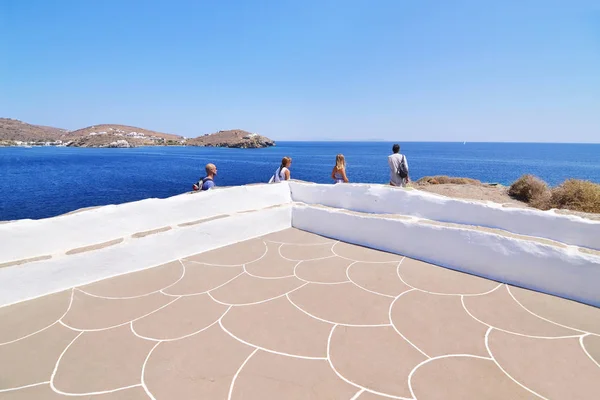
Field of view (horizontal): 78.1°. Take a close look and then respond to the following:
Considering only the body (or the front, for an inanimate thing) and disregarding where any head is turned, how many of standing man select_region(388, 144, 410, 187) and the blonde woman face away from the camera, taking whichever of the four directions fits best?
2

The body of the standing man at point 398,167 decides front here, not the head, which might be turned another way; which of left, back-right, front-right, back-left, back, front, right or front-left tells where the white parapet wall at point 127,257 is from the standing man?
back-left

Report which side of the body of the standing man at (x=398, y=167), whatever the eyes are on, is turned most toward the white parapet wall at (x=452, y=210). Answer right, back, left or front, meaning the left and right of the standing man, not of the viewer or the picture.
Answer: back

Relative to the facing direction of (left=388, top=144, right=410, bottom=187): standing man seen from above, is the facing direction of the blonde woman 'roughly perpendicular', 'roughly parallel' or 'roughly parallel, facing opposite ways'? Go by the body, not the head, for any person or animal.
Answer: roughly parallel

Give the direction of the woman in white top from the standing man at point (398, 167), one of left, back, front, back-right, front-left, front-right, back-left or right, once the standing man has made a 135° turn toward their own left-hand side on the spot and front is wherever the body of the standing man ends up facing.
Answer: front-right

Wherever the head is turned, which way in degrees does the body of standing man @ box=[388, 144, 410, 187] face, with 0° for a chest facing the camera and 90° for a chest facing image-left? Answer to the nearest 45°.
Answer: approximately 180°

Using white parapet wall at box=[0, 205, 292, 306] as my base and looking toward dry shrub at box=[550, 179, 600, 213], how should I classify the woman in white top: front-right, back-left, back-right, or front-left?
front-left

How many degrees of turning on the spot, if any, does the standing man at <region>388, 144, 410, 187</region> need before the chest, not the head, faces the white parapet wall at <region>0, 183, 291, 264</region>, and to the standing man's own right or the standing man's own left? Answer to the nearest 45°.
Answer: approximately 135° to the standing man's own left

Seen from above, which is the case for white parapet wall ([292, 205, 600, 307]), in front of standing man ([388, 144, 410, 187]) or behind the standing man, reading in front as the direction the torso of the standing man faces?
behind

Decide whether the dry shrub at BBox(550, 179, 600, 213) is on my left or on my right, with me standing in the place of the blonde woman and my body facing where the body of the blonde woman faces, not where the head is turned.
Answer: on my right

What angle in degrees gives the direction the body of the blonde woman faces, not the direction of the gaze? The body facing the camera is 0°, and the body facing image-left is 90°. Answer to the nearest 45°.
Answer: approximately 180°

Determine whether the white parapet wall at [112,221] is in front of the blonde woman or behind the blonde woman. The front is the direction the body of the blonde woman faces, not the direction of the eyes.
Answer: behind

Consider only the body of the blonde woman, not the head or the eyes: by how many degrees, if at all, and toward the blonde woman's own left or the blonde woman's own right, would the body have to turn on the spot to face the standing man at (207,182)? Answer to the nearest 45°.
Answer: approximately 135° to the blonde woman's own left
